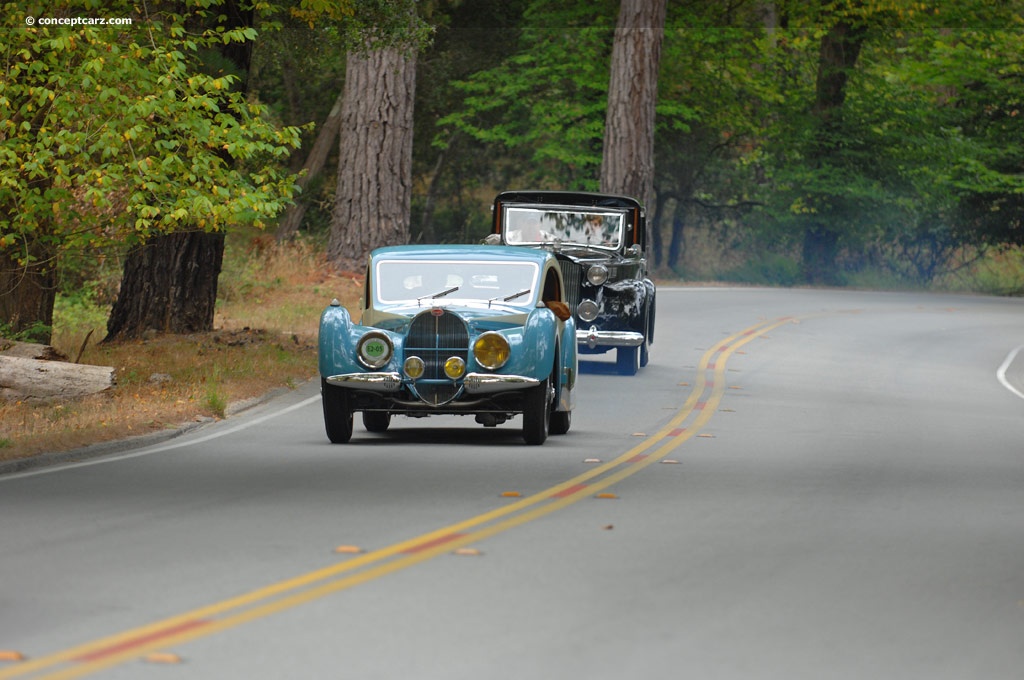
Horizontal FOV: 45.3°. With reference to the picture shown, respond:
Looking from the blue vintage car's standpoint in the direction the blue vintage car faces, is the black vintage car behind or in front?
behind

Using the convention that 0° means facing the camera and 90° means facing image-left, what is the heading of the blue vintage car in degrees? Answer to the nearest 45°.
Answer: approximately 0°

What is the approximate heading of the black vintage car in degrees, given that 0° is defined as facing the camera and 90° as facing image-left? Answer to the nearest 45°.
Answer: approximately 0°

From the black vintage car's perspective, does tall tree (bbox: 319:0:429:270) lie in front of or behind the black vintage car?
behind

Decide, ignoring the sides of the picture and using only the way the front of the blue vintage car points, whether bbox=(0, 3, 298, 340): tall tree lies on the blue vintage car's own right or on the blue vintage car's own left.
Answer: on the blue vintage car's own right

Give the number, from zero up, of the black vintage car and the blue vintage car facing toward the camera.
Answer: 2

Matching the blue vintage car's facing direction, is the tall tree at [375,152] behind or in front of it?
behind
